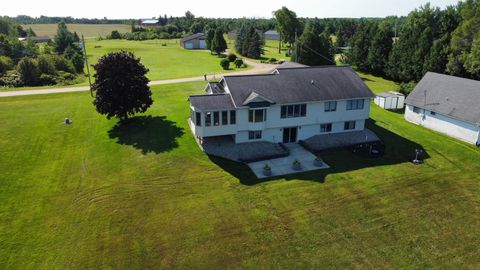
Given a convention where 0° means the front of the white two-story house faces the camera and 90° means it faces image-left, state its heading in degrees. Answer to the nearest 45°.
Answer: approximately 180°

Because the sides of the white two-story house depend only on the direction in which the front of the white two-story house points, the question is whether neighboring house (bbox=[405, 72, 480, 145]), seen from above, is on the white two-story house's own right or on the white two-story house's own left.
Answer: on the white two-story house's own right

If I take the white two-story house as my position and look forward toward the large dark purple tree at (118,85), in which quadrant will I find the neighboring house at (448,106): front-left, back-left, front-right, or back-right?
back-right

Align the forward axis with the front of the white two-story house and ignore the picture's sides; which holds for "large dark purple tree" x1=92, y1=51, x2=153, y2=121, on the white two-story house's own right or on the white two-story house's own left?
on the white two-story house's own left
